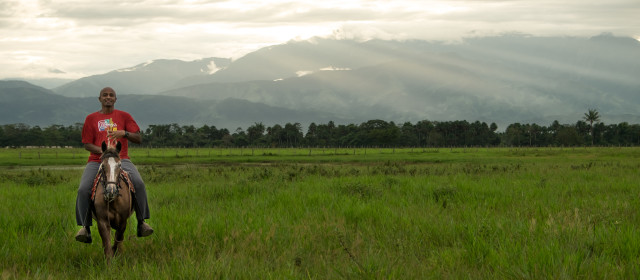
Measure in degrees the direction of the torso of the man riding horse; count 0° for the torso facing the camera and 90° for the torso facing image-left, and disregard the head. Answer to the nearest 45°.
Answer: approximately 0°

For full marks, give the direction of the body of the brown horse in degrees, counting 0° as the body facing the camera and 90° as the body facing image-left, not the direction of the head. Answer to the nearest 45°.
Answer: approximately 0°
